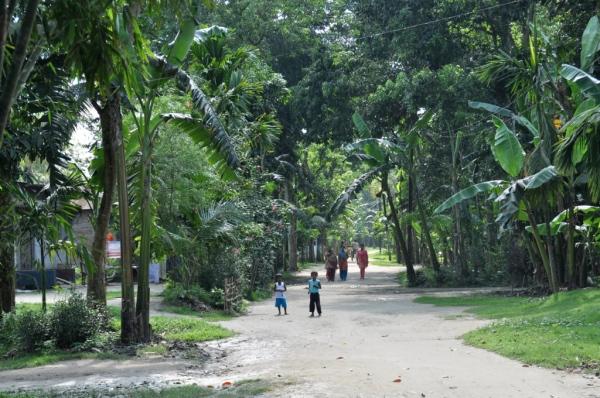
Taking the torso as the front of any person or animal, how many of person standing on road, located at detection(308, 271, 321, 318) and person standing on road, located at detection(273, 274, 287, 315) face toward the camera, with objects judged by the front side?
2

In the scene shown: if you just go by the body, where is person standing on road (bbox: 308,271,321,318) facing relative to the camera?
toward the camera

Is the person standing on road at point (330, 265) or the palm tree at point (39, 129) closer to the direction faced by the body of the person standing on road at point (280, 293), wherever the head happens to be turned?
the palm tree

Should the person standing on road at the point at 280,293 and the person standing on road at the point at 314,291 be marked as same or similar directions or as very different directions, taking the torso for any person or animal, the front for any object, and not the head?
same or similar directions

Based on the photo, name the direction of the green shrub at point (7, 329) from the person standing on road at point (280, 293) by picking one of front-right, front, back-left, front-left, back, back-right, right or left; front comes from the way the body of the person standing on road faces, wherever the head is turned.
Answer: front-right

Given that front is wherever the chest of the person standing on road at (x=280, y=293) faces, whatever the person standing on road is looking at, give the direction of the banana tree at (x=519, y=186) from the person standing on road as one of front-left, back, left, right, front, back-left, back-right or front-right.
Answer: left

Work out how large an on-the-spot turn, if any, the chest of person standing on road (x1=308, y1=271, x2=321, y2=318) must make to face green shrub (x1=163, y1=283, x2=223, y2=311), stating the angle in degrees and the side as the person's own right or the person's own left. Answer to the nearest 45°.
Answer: approximately 135° to the person's own right

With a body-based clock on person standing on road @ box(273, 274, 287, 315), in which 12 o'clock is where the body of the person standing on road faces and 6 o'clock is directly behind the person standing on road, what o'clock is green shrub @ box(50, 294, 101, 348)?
The green shrub is roughly at 1 o'clock from the person standing on road.

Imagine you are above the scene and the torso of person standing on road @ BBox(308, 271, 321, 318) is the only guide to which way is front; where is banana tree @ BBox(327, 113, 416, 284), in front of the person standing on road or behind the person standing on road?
behind

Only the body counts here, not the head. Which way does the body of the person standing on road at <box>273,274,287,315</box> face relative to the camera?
toward the camera

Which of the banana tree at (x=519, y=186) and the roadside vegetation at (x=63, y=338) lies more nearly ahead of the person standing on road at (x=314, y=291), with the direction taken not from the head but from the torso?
the roadside vegetation
